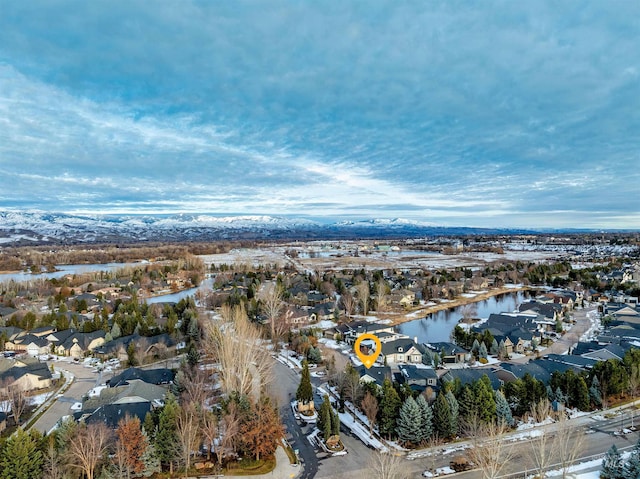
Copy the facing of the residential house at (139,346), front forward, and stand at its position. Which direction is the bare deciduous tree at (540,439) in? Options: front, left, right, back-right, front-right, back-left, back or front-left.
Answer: front-left

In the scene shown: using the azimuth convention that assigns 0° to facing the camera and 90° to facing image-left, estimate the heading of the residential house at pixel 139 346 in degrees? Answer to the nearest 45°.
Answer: approximately 0°

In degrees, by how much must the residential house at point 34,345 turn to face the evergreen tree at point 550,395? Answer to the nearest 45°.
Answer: approximately 45° to its left

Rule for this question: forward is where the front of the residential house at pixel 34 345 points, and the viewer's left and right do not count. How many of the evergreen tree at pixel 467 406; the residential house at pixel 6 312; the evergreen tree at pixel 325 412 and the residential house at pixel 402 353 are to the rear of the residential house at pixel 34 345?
1

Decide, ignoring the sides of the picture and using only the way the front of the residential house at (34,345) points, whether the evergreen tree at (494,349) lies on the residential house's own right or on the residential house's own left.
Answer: on the residential house's own left

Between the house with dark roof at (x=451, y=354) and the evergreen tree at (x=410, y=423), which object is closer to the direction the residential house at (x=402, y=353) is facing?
the evergreen tree

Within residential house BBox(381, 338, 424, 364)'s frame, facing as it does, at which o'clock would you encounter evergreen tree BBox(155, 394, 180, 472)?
The evergreen tree is roughly at 1 o'clock from the residential house.

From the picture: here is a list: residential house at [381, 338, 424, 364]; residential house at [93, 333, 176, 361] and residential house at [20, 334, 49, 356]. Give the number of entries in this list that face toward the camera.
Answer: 3

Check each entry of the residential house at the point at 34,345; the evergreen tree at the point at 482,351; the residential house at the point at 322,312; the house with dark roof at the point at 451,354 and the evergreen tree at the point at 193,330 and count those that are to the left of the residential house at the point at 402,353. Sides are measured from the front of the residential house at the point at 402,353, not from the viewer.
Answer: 2

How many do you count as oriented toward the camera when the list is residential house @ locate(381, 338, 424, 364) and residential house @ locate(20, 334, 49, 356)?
2

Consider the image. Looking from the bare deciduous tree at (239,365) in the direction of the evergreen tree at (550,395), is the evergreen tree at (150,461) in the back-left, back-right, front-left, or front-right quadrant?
back-right

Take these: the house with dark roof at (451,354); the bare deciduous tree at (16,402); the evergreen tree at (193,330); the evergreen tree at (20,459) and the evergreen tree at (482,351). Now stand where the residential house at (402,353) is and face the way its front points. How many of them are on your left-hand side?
2

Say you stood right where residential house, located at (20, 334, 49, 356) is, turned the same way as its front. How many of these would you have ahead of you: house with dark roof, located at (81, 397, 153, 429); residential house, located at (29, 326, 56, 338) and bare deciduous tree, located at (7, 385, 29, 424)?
2

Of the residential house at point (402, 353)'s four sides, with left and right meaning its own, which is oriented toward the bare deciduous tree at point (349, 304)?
back

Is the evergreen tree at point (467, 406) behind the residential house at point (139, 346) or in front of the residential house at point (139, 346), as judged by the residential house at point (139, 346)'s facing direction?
in front

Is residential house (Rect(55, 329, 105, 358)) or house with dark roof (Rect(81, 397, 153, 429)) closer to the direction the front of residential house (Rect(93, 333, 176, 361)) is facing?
the house with dark roof
